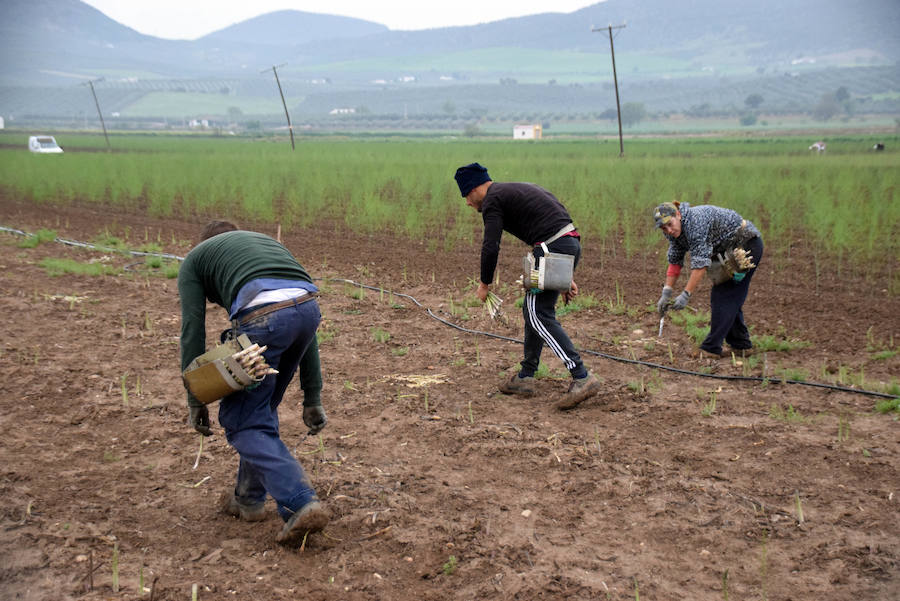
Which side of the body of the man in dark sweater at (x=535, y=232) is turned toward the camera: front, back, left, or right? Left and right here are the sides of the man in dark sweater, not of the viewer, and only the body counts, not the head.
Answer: left

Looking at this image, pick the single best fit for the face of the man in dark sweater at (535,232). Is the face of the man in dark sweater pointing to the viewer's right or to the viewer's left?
to the viewer's left

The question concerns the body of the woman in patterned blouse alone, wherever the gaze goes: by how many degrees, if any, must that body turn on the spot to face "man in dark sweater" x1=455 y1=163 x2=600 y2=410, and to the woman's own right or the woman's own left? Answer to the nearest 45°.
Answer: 0° — they already face them

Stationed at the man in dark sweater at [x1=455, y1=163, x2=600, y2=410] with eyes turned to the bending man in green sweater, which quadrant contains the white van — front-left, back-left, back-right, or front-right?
back-right

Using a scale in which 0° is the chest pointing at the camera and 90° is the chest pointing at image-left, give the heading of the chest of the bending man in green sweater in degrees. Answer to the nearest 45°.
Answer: approximately 135°

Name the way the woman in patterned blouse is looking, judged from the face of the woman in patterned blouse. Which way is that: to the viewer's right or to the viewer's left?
to the viewer's left
